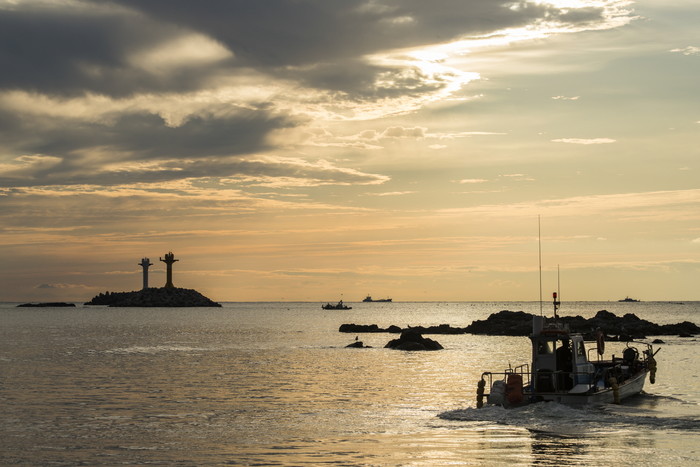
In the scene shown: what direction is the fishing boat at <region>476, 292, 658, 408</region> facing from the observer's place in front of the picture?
facing away from the viewer and to the right of the viewer
